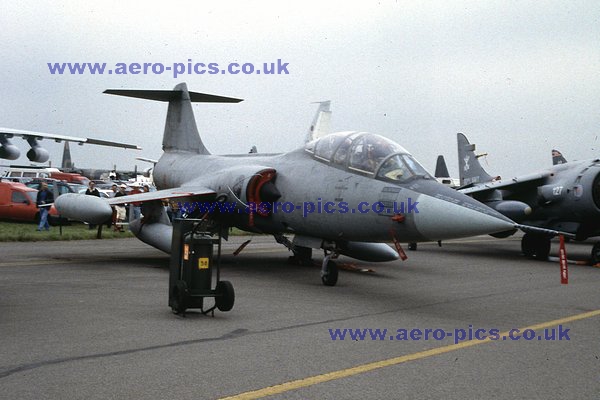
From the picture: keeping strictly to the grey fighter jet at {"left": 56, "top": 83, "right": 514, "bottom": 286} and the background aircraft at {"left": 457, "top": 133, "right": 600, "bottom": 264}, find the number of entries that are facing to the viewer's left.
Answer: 0

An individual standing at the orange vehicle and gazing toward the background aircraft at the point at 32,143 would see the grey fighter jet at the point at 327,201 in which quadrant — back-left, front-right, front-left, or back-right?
back-right

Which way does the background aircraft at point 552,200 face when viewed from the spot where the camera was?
facing the viewer and to the right of the viewer

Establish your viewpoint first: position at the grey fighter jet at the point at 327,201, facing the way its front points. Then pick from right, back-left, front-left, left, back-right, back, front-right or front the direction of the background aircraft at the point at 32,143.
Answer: back

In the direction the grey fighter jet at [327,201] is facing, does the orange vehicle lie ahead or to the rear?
to the rear

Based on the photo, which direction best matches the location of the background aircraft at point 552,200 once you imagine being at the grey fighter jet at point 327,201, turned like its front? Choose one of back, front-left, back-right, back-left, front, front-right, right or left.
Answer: left

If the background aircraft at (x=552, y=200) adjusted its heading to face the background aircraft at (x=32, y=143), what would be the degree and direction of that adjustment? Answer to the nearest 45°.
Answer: approximately 135° to its right
